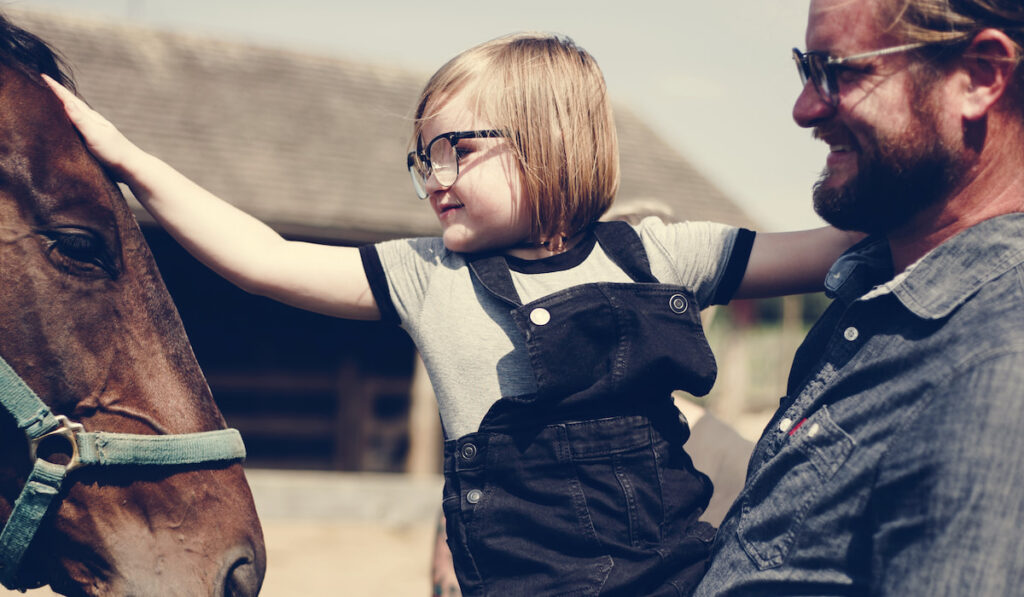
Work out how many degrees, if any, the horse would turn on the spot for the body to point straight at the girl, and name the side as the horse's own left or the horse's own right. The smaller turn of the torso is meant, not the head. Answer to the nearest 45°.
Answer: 0° — it already faces them

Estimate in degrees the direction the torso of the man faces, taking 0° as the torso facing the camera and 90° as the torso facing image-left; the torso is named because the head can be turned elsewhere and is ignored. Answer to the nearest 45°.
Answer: approximately 90°

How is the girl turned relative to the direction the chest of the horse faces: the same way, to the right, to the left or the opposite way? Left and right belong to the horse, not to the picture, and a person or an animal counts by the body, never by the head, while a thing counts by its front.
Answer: to the right

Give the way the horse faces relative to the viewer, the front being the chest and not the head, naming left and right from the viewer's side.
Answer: facing to the right of the viewer

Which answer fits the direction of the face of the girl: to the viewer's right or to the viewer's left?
to the viewer's left

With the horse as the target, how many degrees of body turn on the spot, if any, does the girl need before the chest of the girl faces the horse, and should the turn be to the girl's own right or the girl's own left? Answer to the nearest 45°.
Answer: approximately 90° to the girl's own right

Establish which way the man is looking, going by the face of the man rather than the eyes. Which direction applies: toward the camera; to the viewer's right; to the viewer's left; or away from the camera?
to the viewer's left
